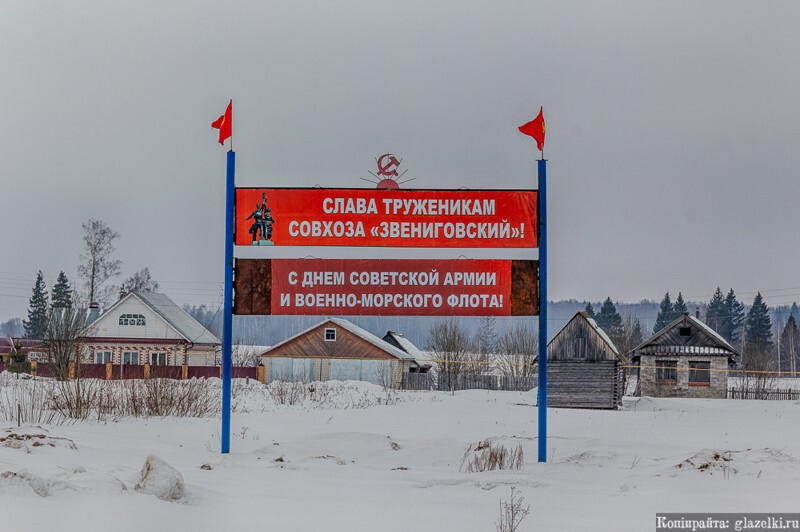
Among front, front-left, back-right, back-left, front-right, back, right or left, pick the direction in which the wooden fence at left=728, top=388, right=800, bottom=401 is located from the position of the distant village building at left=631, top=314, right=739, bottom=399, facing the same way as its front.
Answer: back-left

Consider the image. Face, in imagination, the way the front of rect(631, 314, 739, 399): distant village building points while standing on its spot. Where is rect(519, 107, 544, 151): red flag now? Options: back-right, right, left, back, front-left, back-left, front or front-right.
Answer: front

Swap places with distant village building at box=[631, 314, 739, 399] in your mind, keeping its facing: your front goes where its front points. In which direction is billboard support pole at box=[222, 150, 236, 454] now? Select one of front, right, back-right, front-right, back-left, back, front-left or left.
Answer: front

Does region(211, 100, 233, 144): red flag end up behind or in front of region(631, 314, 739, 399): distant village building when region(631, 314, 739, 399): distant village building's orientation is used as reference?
in front

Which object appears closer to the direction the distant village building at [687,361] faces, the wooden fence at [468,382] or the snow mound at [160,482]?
the snow mound

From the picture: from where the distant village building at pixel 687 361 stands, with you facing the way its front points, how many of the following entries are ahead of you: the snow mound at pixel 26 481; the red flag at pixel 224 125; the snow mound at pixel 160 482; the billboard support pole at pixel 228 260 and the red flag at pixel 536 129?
5

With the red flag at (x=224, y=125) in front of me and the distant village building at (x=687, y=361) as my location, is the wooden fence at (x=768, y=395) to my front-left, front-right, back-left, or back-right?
back-left

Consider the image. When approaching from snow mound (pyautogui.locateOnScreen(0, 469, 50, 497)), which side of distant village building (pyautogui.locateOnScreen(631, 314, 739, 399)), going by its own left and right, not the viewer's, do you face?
front

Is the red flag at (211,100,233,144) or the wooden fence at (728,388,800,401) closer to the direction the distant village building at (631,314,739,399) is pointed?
the red flag

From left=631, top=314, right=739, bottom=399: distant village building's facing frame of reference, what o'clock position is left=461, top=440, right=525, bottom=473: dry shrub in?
The dry shrub is roughly at 12 o'clock from the distant village building.

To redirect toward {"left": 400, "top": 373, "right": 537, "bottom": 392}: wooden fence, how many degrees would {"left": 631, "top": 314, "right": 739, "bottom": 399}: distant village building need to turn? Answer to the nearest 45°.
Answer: approximately 90° to its right

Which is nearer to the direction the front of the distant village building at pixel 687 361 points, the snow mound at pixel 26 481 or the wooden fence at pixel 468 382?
the snow mound

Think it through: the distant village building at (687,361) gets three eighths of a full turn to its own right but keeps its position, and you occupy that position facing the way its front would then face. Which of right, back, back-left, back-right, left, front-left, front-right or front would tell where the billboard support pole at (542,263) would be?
back-left

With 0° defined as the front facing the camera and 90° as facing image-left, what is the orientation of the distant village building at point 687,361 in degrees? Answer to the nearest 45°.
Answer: approximately 0°
